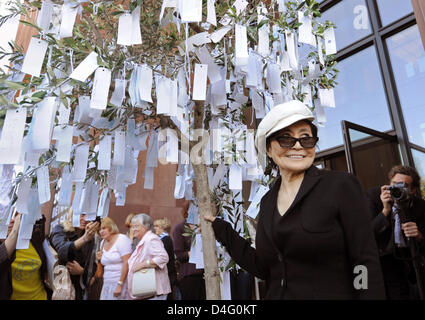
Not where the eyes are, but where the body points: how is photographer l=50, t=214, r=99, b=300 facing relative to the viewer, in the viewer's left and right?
facing to the right of the viewer

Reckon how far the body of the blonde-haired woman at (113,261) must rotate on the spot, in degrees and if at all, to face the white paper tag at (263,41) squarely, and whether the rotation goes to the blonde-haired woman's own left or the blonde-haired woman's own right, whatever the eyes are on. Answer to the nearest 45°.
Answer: approximately 45° to the blonde-haired woman's own left

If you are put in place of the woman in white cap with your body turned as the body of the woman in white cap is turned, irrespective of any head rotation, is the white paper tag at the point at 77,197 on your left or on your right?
on your right

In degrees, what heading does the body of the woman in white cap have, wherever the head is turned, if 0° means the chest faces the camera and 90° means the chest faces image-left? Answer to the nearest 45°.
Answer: approximately 45°

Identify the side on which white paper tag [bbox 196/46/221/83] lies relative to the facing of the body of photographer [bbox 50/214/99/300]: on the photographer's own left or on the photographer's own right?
on the photographer's own right

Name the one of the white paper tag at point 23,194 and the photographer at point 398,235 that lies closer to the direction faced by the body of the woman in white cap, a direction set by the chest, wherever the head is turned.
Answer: the white paper tag

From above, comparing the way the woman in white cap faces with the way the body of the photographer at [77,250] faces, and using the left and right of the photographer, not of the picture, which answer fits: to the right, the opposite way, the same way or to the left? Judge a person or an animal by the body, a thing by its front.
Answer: to the right
